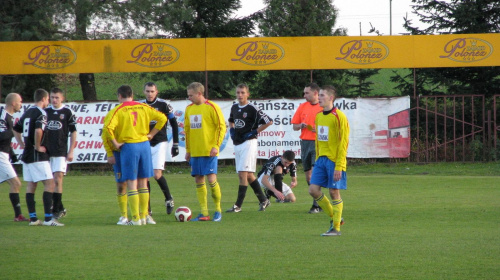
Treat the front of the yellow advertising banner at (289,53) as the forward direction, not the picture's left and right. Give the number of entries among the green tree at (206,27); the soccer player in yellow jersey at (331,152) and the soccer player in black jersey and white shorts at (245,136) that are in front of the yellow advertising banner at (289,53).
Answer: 2

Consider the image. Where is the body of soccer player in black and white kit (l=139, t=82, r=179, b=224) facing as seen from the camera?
toward the camera

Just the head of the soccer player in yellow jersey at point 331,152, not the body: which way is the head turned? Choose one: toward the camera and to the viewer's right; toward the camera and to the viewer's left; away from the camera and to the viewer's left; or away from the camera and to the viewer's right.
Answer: toward the camera and to the viewer's left

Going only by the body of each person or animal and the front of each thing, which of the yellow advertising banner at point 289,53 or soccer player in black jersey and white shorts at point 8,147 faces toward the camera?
the yellow advertising banner

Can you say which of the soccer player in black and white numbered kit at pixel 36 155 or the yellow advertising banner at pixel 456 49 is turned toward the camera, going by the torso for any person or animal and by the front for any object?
the yellow advertising banner

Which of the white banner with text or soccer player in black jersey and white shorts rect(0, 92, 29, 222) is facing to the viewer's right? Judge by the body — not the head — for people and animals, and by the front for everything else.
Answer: the soccer player in black jersey and white shorts

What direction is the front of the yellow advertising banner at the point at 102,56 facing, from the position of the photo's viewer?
facing the viewer

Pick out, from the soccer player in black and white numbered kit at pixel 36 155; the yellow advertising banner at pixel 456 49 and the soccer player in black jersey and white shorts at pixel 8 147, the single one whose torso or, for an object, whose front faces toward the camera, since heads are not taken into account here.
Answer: the yellow advertising banner

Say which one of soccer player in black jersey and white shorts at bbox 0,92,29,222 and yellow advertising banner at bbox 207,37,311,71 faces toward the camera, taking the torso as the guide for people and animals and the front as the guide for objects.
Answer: the yellow advertising banner

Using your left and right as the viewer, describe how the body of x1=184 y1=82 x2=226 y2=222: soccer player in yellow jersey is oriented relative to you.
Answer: facing the viewer and to the left of the viewer

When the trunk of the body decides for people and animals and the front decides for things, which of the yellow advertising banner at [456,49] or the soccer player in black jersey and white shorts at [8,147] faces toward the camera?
the yellow advertising banner

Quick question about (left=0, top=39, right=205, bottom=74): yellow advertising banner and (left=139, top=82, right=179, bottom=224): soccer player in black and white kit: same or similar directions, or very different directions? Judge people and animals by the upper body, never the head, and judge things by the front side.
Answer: same or similar directions

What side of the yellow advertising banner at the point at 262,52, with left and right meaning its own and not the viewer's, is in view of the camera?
front

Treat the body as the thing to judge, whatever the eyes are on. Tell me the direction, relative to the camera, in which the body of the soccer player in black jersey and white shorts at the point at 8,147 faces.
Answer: to the viewer's right

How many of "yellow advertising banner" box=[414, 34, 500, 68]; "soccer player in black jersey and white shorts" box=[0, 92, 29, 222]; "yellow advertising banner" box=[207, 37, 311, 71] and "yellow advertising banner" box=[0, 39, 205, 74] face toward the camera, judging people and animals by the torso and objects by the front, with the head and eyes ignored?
3

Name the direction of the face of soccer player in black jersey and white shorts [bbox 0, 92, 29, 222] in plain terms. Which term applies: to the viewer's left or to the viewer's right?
to the viewer's right

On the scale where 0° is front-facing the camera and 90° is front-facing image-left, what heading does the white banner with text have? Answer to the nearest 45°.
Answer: approximately 0°

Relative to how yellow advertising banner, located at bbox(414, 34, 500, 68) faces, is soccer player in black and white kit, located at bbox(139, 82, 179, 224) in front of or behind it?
in front

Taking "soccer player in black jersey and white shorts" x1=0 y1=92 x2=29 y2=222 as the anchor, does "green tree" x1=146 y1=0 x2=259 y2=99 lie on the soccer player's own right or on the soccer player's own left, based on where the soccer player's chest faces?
on the soccer player's own left
